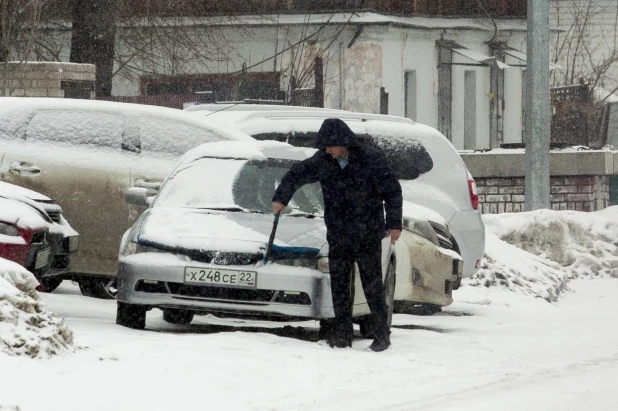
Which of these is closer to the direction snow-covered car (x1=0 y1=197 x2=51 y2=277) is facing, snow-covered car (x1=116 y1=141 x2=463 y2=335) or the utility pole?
the snow-covered car

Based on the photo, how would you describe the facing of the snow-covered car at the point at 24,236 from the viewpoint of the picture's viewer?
facing the viewer and to the right of the viewer

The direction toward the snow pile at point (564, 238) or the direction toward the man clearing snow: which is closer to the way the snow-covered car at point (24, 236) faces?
the man clearing snow

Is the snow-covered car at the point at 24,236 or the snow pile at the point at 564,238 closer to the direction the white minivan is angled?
the snow-covered car

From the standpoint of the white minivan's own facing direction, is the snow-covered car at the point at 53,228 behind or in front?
in front
